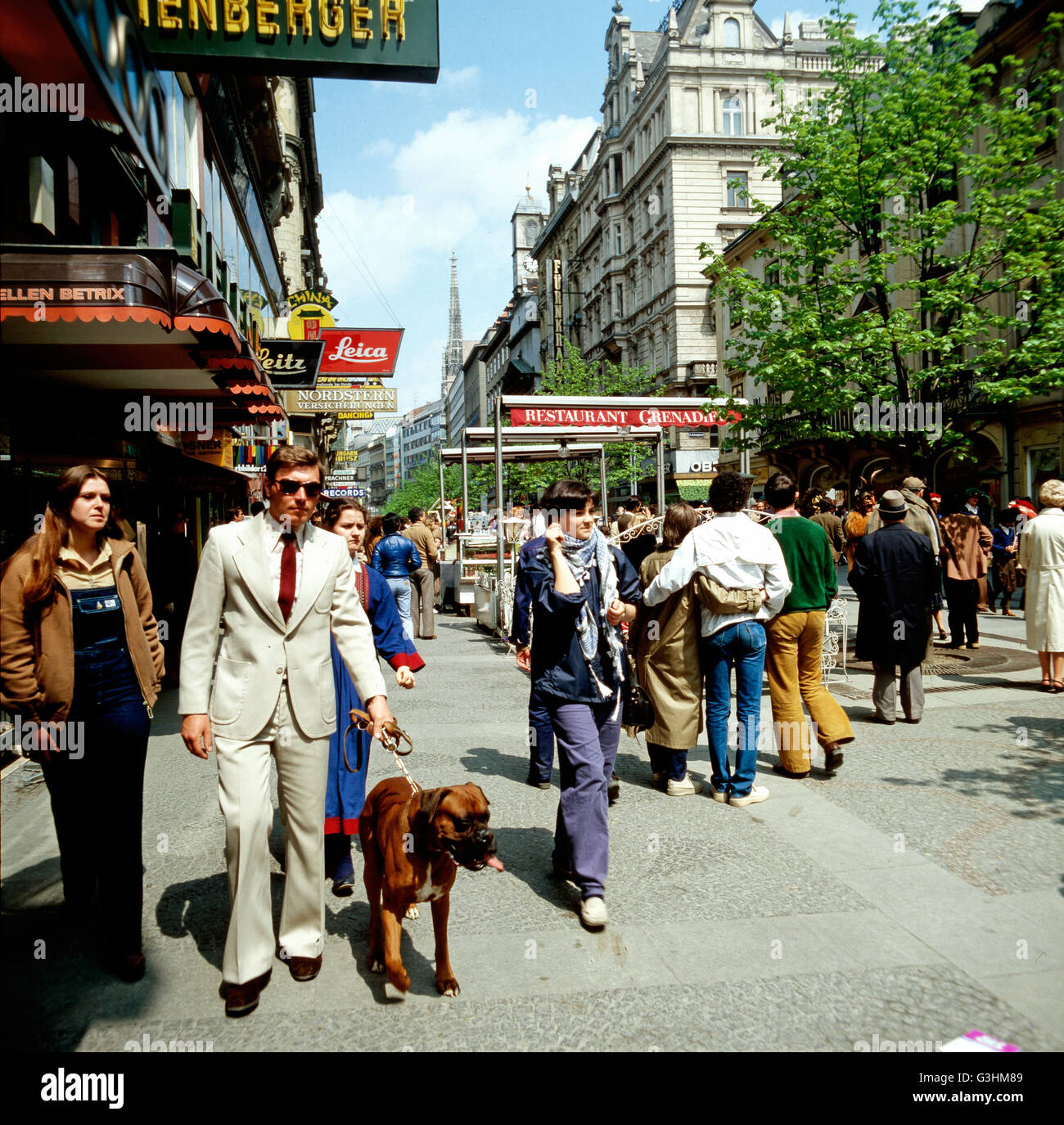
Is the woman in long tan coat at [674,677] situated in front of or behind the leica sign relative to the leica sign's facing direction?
in front

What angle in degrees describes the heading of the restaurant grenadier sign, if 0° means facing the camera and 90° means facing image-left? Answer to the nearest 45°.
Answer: approximately 0°

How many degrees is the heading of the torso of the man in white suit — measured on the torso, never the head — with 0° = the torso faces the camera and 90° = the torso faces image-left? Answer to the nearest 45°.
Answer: approximately 0°

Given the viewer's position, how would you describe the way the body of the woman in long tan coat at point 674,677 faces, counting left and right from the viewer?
facing away from the viewer and to the right of the viewer

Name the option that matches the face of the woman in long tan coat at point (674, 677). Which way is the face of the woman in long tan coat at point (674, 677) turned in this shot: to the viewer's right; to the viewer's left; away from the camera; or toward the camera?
away from the camera

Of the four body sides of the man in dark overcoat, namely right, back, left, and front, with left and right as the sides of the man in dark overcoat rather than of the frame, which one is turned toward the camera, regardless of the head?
back

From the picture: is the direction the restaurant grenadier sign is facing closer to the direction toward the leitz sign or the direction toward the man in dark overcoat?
the man in dark overcoat

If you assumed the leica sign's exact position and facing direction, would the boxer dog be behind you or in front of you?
in front

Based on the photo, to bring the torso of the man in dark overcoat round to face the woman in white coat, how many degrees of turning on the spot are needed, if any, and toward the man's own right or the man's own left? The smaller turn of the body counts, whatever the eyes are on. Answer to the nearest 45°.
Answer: approximately 45° to the man's own right

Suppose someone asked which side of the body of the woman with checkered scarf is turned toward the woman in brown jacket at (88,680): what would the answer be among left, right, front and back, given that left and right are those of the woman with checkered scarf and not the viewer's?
right
